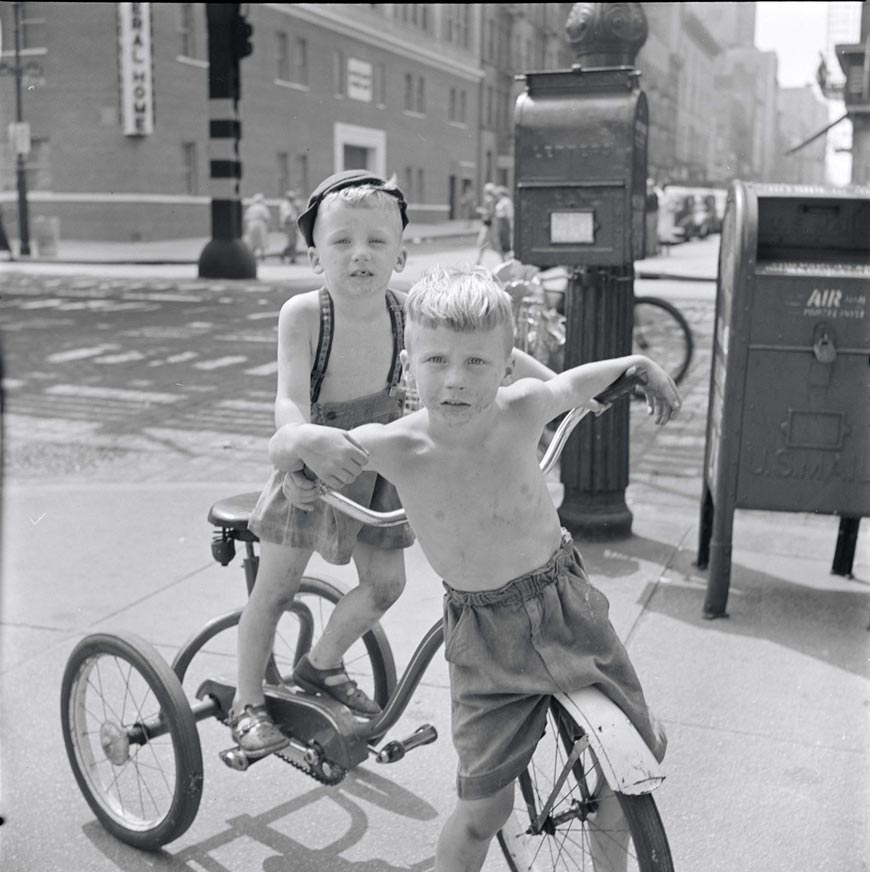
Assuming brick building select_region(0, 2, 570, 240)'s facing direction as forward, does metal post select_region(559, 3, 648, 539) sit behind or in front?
in front

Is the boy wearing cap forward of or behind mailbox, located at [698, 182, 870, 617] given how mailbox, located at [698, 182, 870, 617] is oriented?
forward

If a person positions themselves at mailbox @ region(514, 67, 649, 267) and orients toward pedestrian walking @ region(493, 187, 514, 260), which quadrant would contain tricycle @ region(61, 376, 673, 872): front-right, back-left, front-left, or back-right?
back-left

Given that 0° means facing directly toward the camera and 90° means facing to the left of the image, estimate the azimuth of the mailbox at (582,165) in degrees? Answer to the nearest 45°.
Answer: approximately 0°

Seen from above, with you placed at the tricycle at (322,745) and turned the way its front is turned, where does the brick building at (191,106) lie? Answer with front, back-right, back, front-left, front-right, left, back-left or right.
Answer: back-left

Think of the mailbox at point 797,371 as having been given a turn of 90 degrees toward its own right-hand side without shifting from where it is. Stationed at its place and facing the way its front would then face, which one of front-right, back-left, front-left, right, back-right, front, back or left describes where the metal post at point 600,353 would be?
front-right

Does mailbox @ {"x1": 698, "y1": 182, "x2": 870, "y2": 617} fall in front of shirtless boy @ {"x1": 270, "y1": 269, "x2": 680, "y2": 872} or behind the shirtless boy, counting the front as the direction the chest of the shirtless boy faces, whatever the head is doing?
behind
